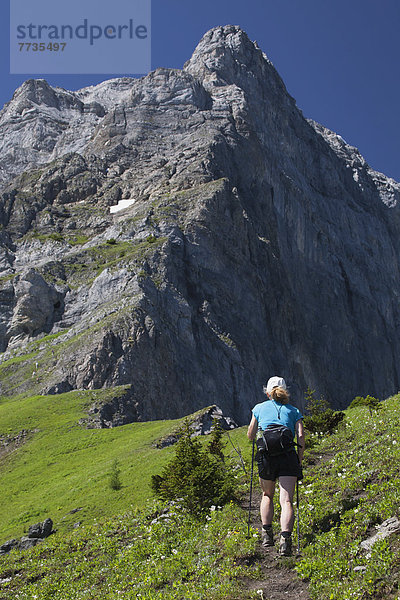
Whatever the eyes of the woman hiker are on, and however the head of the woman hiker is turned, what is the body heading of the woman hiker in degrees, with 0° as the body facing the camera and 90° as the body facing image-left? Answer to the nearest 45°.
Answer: approximately 180°

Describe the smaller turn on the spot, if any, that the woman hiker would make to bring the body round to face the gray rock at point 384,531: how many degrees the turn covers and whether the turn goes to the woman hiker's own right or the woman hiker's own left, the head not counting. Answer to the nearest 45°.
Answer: approximately 135° to the woman hiker's own right

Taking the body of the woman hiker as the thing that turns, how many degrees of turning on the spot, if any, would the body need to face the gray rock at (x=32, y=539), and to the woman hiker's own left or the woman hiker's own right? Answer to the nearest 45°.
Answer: approximately 45° to the woman hiker's own left

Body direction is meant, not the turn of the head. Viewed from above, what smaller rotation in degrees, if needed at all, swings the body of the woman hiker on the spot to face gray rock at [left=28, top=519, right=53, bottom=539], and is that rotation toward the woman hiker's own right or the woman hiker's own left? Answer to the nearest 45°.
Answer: approximately 45° to the woman hiker's own left

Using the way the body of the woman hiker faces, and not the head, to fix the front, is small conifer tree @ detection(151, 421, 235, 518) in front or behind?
in front

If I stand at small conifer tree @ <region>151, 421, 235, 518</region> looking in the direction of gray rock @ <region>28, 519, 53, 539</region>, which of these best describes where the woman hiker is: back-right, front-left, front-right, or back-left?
back-left

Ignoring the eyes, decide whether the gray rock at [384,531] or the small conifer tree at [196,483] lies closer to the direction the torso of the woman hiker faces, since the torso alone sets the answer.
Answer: the small conifer tree

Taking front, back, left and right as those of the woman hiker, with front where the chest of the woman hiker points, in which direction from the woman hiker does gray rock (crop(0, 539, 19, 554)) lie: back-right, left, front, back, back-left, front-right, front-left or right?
front-left
